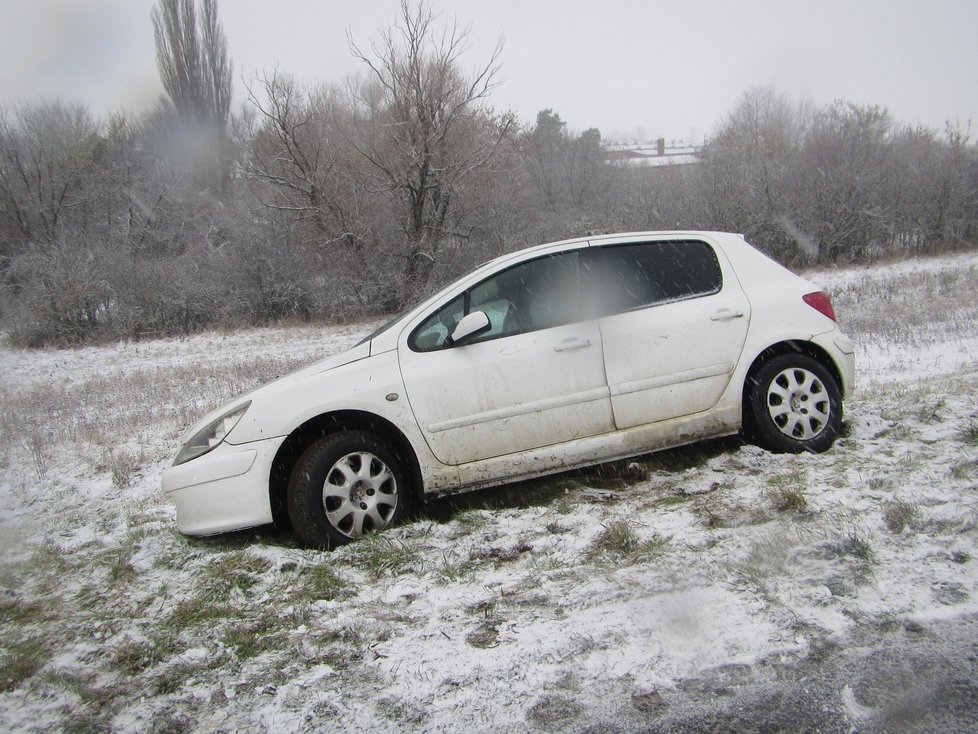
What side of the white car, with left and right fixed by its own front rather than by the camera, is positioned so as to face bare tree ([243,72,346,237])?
right

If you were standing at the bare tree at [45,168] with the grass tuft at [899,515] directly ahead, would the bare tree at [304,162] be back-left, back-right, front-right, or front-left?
front-left

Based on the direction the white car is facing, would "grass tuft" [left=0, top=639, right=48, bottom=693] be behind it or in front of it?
in front

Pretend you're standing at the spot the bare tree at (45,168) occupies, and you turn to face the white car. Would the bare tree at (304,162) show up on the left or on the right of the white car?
left

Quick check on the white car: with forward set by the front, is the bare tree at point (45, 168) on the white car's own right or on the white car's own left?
on the white car's own right

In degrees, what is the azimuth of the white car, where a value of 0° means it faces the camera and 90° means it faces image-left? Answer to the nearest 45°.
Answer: approximately 90°
